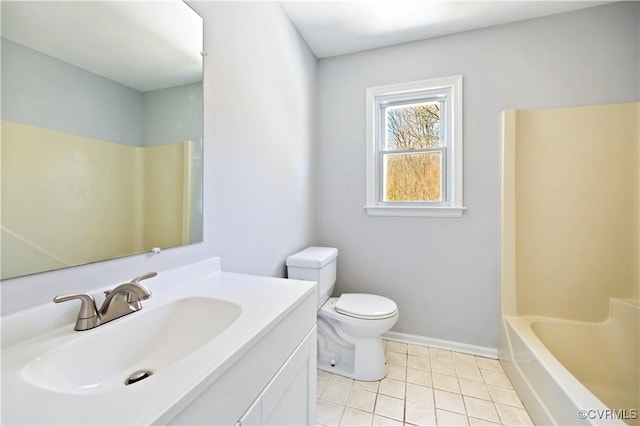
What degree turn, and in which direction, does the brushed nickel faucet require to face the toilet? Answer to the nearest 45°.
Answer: approximately 45° to its left

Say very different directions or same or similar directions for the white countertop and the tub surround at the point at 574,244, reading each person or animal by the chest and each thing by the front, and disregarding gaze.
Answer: very different directions

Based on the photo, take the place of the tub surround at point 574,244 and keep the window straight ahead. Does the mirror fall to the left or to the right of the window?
left

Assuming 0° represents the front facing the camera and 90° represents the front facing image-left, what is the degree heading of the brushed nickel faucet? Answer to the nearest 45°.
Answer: approximately 315°

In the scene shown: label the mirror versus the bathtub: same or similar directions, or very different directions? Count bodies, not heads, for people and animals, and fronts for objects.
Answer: very different directions

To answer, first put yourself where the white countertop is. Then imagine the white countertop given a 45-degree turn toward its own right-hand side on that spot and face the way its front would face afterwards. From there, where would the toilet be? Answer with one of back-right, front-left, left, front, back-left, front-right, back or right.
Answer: back-left

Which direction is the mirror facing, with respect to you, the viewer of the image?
facing the viewer and to the right of the viewer

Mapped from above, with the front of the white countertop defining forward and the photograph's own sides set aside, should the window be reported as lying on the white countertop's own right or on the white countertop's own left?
on the white countertop's own left

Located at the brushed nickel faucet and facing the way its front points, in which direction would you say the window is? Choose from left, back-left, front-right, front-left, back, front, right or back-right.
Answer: front-left
